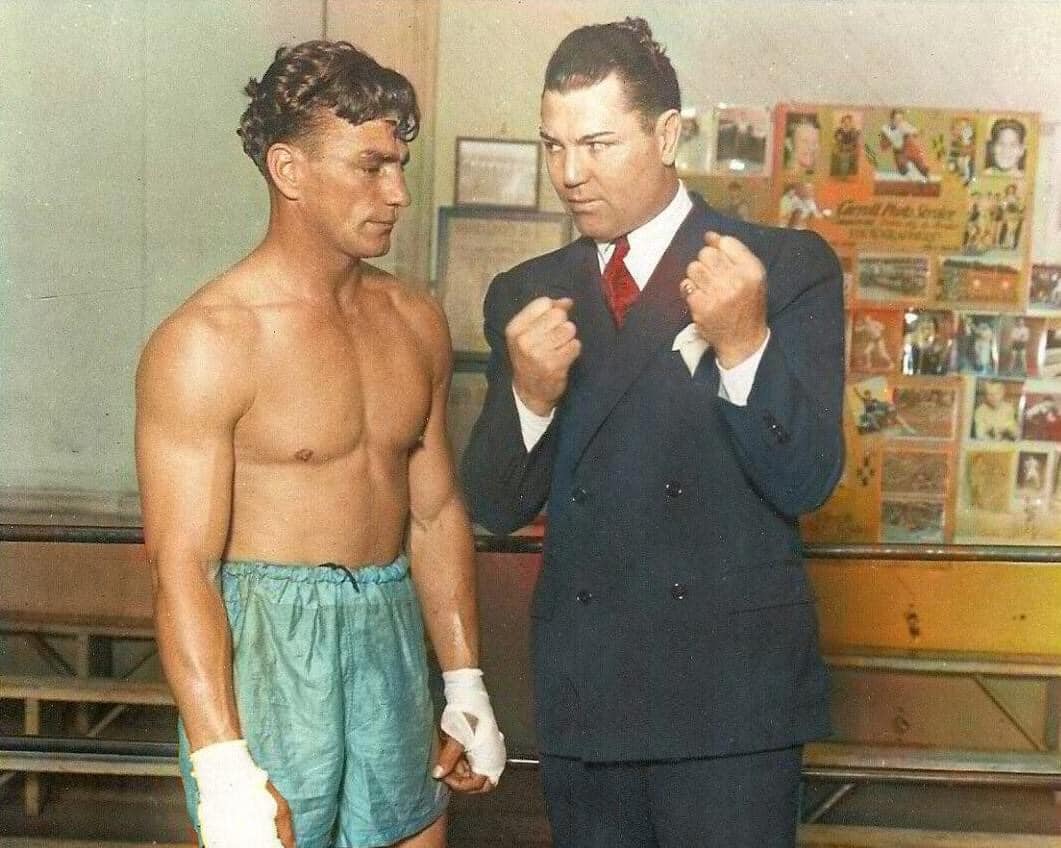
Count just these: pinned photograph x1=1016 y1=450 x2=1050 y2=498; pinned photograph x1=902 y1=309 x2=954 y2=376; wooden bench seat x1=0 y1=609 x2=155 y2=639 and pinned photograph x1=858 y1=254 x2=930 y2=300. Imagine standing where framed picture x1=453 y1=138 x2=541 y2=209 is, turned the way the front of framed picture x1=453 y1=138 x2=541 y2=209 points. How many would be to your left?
3

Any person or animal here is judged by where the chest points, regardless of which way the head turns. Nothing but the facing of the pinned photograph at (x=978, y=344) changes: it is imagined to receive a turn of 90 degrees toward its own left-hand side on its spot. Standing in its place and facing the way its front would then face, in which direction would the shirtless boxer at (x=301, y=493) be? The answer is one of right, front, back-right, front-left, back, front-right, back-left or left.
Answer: back-right
